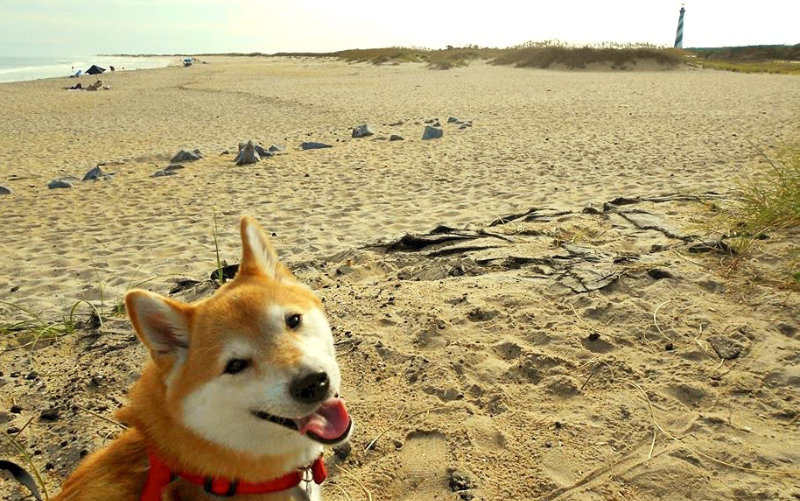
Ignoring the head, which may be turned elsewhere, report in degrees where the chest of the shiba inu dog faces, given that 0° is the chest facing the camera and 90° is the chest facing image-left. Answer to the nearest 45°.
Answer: approximately 315°
